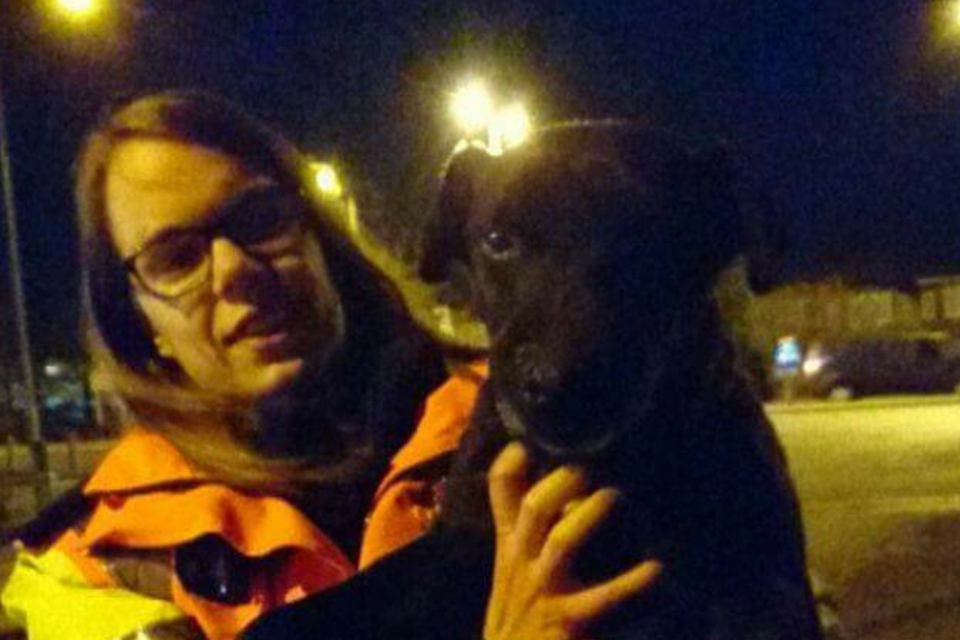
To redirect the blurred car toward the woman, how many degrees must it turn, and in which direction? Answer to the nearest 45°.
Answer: approximately 90° to its left

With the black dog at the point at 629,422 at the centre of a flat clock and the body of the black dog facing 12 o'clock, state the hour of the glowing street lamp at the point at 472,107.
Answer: The glowing street lamp is roughly at 6 o'clock from the black dog.

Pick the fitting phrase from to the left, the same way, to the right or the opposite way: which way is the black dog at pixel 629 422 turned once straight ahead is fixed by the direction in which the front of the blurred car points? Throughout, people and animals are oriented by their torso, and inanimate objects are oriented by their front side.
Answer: to the left

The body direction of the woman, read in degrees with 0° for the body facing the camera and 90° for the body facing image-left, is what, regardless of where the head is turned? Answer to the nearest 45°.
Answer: approximately 0°

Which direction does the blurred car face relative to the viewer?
to the viewer's left

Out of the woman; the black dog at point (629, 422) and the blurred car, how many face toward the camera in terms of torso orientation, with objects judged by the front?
2
